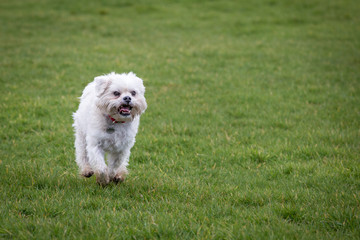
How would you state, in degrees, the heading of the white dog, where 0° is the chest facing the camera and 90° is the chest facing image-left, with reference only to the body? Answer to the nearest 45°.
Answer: approximately 315°
